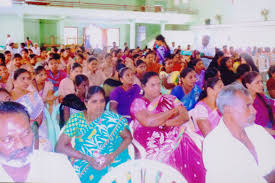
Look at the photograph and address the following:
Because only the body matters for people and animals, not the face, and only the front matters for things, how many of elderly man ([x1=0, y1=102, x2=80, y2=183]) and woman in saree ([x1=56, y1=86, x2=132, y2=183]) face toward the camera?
2

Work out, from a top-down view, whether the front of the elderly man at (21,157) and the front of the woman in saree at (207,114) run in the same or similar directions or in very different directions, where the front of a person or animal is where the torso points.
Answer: same or similar directions

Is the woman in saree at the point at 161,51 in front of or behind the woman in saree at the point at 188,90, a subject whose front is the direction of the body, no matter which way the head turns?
behind

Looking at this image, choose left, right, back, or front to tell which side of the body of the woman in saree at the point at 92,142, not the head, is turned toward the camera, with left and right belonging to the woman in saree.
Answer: front

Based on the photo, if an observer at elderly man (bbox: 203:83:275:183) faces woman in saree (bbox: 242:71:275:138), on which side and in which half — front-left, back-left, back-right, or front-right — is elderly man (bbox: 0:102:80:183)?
back-left

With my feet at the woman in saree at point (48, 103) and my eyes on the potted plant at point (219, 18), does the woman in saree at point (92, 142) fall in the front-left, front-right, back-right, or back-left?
back-right

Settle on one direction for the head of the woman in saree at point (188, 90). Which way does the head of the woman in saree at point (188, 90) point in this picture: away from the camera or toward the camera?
toward the camera

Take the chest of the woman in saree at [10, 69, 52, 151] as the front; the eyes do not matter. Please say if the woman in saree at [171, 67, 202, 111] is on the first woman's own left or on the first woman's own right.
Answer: on the first woman's own left
